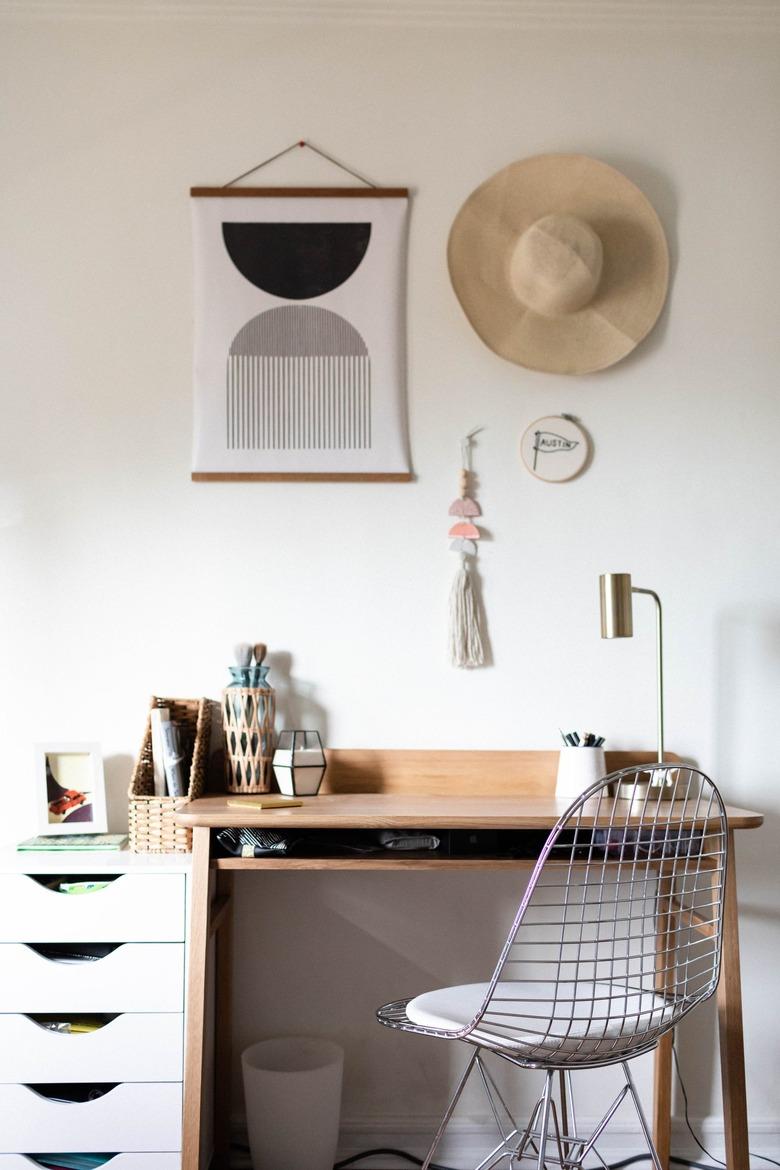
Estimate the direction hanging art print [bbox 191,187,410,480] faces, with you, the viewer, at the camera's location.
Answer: facing the viewer

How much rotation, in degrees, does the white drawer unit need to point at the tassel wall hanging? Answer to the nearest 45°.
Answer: approximately 90° to its left

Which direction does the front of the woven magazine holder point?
toward the camera

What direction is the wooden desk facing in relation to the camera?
toward the camera

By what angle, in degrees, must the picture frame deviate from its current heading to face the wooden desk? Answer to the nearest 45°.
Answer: approximately 45° to its left

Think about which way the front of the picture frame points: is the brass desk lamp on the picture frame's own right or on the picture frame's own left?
on the picture frame's own left

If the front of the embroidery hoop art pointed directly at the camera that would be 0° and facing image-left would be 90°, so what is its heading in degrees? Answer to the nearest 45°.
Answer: approximately 0°
